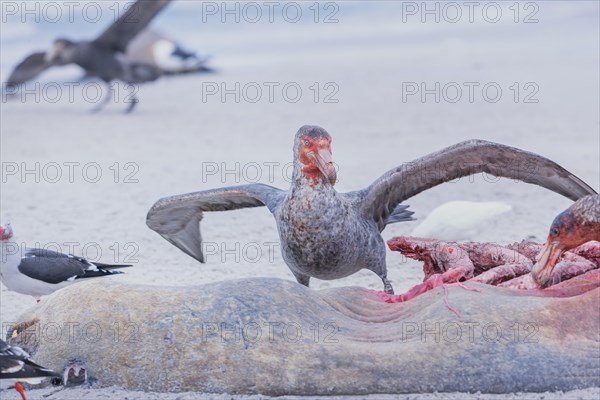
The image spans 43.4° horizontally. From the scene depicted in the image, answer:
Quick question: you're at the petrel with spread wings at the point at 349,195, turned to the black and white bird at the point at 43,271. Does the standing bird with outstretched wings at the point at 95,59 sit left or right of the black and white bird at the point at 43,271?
right

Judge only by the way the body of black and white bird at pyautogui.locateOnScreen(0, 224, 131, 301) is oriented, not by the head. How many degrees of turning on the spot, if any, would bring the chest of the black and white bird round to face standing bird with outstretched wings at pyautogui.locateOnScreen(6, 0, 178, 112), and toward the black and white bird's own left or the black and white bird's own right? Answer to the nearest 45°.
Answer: approximately 90° to the black and white bird's own right

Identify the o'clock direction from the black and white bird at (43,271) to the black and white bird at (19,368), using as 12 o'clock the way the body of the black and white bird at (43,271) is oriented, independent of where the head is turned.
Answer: the black and white bird at (19,368) is roughly at 9 o'clock from the black and white bird at (43,271).

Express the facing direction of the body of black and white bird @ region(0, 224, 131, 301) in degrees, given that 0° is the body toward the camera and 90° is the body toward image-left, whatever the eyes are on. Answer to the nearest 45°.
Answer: approximately 90°

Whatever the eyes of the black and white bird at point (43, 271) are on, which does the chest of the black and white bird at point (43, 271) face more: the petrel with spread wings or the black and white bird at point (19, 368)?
the black and white bird
